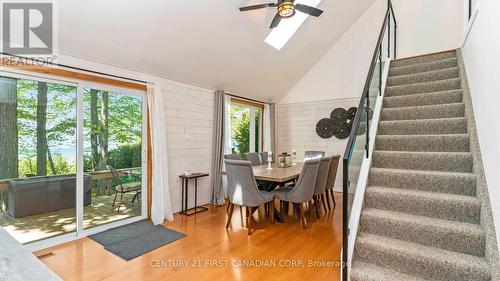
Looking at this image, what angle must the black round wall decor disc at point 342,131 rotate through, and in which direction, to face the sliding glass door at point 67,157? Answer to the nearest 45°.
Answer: approximately 45° to its right

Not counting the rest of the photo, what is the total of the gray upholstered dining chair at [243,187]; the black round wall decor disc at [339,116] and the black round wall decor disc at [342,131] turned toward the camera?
2

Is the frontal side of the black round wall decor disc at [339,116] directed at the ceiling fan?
yes

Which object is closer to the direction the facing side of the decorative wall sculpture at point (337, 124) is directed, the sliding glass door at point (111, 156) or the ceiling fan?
the ceiling fan

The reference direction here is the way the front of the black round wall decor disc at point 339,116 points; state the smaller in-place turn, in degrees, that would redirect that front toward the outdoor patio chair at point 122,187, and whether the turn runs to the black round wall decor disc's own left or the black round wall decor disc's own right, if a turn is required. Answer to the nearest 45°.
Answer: approximately 45° to the black round wall decor disc's own right

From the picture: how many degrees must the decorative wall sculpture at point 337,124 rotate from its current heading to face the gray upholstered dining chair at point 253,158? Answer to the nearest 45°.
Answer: approximately 45° to its right

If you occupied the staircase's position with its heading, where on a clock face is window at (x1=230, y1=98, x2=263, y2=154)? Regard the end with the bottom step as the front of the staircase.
The window is roughly at 4 o'clock from the staircase.

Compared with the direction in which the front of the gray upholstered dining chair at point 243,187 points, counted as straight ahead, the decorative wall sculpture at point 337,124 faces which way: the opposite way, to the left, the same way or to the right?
the opposite way

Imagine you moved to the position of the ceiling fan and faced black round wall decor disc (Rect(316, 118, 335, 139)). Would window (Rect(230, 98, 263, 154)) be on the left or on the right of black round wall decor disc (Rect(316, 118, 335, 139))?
left

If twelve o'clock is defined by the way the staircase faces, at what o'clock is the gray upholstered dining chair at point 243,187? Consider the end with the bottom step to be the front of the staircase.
The gray upholstered dining chair is roughly at 3 o'clock from the staircase.
